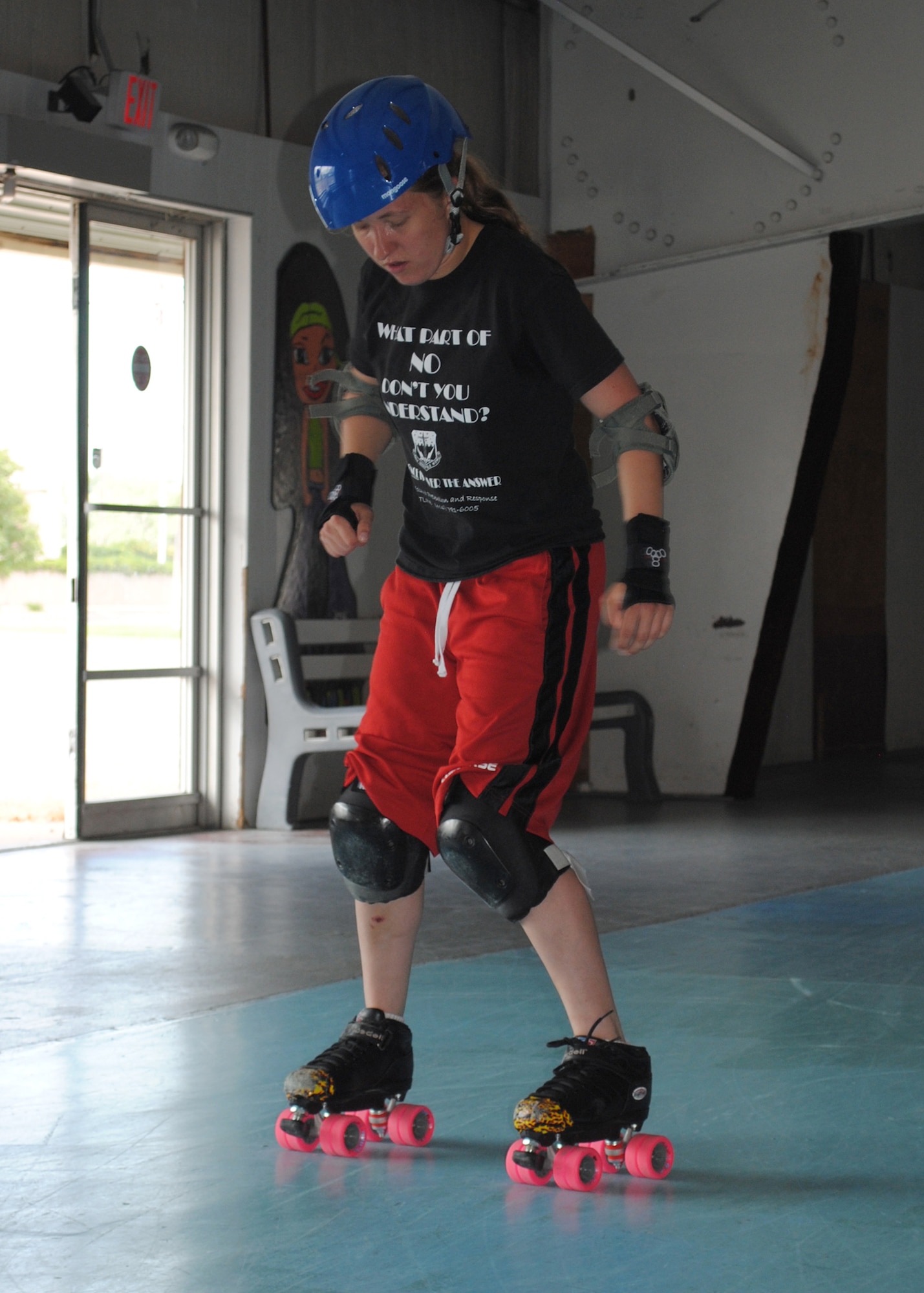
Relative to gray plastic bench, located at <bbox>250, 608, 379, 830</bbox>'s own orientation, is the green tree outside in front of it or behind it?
behind

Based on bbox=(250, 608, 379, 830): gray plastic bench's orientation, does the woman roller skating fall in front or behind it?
in front

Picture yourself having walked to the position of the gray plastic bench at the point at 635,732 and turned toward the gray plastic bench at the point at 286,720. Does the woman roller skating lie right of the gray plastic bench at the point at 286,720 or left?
left

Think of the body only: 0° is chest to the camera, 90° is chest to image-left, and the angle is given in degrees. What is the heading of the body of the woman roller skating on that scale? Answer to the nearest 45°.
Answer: approximately 45°

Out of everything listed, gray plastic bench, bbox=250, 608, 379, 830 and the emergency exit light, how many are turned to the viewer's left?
0

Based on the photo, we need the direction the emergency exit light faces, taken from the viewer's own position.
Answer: facing the viewer and to the right of the viewer

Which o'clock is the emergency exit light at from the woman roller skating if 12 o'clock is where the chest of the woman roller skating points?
The emergency exit light is roughly at 4 o'clock from the woman roller skating.
